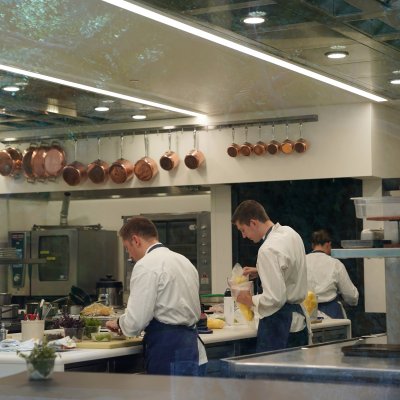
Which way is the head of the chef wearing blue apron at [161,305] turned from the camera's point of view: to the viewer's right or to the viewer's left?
to the viewer's left

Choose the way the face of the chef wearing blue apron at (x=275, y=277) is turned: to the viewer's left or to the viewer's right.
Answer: to the viewer's left

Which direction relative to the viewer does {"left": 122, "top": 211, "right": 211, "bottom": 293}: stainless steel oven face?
toward the camera
